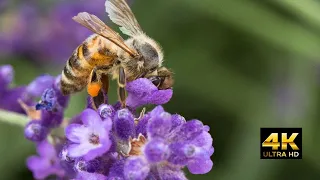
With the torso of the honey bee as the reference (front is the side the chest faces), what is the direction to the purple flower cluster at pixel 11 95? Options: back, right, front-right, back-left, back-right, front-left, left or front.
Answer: back-left

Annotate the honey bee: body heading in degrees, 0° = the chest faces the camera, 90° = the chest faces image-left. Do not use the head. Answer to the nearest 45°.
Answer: approximately 270°
